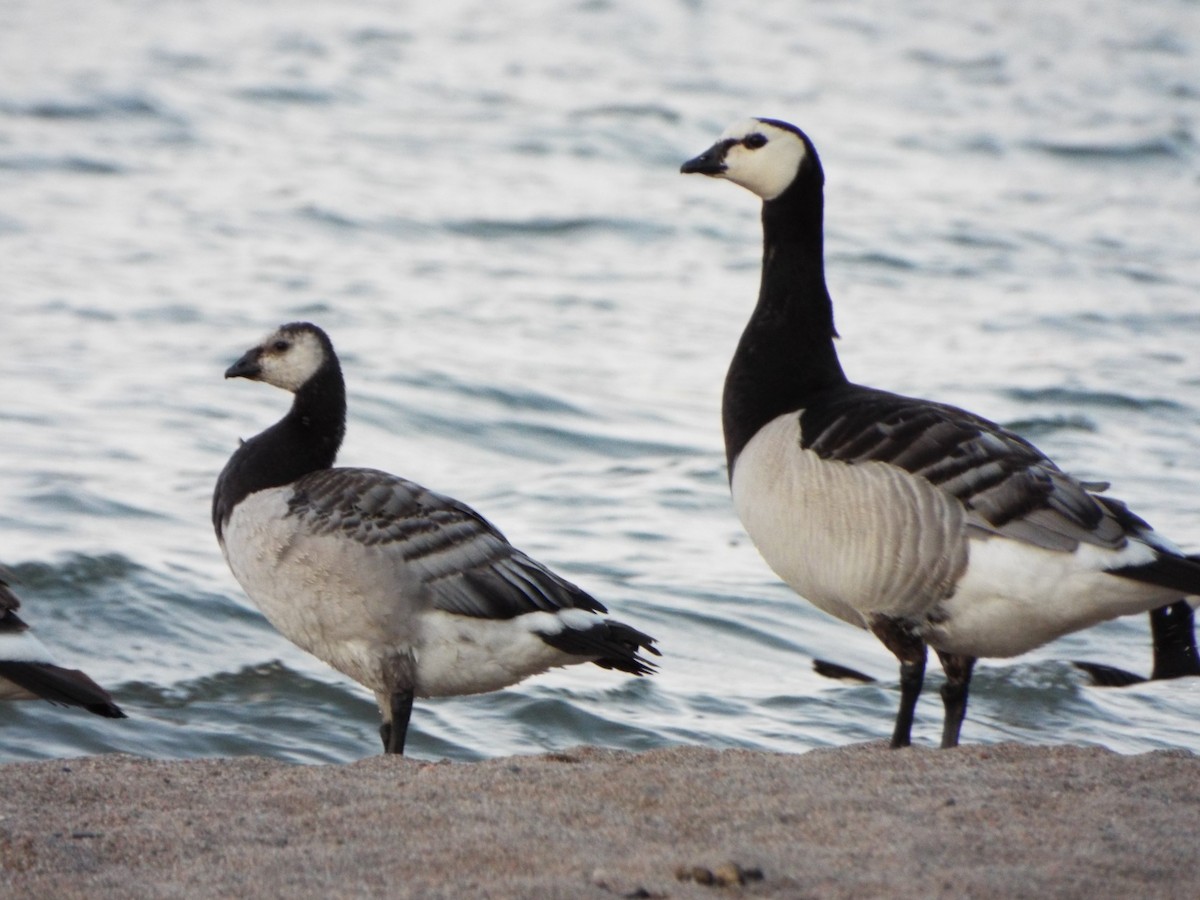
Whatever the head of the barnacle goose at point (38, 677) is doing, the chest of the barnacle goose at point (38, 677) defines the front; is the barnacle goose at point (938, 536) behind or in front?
behind

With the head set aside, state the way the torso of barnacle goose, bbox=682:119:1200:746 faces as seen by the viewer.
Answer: to the viewer's left

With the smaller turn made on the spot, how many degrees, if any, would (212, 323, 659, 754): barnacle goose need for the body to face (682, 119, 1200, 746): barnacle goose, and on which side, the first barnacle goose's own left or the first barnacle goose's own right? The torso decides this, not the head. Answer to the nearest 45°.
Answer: approximately 180°

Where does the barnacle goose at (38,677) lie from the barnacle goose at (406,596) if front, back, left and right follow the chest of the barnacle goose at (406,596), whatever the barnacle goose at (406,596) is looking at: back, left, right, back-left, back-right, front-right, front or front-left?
front-left

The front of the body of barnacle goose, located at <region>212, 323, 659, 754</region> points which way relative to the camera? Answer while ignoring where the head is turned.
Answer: to the viewer's left

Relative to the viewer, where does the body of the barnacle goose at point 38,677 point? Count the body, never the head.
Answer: to the viewer's left

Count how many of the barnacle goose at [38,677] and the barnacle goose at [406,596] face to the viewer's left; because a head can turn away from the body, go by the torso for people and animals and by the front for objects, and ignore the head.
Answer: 2

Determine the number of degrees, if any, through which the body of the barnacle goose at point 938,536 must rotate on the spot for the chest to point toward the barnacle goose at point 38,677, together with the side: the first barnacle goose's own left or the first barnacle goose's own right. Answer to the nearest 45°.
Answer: approximately 45° to the first barnacle goose's own left

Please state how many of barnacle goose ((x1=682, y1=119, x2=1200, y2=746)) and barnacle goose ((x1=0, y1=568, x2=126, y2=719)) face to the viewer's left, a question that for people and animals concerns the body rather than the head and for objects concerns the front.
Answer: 2

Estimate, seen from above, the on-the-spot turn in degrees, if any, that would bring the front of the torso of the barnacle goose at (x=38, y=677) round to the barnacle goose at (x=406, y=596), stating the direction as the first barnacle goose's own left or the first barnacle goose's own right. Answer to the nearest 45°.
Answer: approximately 135° to the first barnacle goose's own right

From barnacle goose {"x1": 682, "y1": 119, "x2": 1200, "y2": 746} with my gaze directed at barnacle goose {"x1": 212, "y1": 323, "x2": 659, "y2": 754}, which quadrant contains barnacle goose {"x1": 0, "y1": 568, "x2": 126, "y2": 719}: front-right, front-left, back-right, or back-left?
front-left

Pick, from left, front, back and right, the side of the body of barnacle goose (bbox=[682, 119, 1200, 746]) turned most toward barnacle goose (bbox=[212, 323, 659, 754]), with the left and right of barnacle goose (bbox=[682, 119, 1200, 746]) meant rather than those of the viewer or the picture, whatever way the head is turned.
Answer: front

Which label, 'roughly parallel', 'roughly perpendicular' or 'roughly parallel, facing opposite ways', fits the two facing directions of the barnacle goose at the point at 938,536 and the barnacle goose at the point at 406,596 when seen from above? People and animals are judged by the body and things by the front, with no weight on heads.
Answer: roughly parallel
